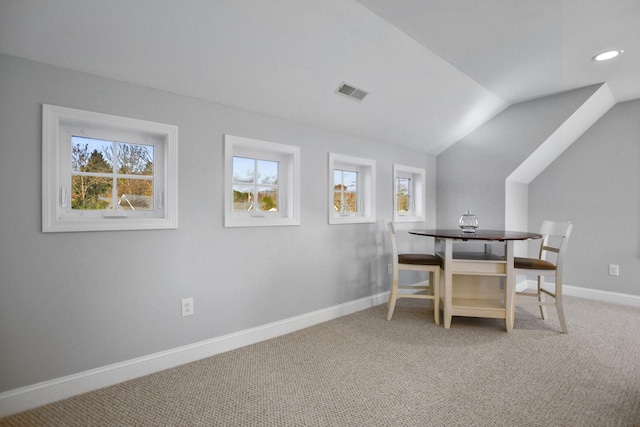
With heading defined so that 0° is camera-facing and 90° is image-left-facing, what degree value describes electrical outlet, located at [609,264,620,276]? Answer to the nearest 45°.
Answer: approximately 0°

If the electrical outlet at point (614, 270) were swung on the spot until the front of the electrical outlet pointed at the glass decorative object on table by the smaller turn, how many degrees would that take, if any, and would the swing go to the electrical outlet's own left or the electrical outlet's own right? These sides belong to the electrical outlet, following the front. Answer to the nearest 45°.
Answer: approximately 45° to the electrical outlet's own right

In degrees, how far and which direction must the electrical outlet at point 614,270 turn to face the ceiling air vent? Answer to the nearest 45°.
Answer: approximately 45° to its right

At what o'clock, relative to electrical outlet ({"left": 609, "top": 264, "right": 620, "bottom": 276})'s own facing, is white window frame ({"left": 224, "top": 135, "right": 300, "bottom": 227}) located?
The white window frame is roughly at 1 o'clock from the electrical outlet.
